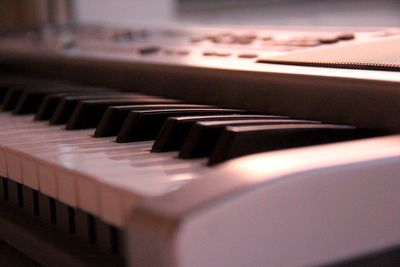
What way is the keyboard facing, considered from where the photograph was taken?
facing the viewer and to the left of the viewer
